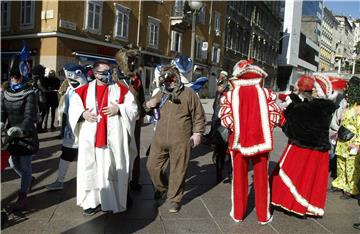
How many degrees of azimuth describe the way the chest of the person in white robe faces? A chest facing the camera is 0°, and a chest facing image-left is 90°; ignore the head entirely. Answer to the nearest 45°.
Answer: approximately 0°

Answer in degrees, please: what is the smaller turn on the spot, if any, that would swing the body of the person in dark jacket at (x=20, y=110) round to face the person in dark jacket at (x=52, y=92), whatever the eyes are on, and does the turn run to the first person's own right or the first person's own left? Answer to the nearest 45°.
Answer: approximately 135° to the first person's own right

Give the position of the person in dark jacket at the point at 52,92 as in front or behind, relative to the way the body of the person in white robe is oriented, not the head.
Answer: behind

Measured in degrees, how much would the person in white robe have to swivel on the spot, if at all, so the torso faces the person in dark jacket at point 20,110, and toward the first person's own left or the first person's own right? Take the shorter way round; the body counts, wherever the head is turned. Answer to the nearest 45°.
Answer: approximately 90° to the first person's own right
